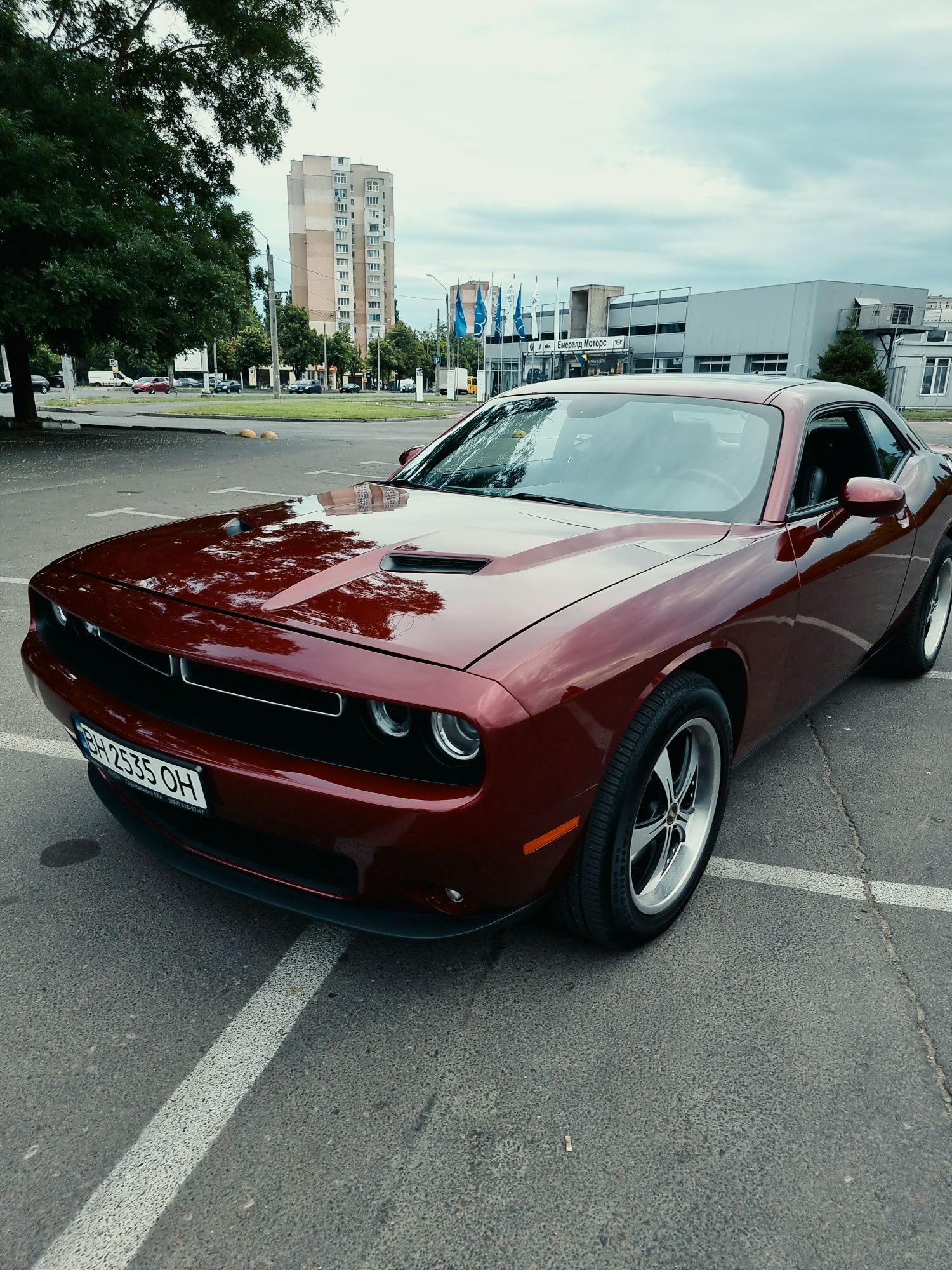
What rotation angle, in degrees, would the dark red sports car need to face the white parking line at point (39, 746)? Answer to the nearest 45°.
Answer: approximately 90° to its right

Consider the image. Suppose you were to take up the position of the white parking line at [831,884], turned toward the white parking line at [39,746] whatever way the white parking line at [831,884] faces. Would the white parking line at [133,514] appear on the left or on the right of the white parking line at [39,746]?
right

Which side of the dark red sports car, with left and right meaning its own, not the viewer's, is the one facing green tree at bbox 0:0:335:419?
right

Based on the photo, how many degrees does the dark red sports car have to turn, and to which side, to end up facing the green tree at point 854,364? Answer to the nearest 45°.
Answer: approximately 135° to its right

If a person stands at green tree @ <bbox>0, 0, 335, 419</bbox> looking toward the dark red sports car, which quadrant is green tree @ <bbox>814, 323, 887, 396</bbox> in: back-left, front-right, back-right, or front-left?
back-left

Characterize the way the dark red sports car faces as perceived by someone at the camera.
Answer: facing the viewer and to the left of the viewer

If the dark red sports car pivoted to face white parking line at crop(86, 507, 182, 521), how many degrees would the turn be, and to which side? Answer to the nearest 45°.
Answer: approximately 90° to its right

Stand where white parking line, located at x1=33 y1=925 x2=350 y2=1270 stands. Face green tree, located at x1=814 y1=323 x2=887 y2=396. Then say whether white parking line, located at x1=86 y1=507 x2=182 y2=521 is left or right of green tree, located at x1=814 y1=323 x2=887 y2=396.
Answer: left

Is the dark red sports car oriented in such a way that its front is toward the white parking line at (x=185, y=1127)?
yes

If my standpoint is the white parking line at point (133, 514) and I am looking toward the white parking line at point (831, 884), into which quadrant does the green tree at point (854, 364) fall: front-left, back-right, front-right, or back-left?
back-left

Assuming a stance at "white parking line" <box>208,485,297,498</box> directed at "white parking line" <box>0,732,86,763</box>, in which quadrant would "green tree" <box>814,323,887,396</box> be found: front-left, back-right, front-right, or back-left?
back-left

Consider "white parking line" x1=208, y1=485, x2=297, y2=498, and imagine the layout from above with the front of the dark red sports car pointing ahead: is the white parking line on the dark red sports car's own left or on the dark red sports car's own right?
on the dark red sports car's own right
